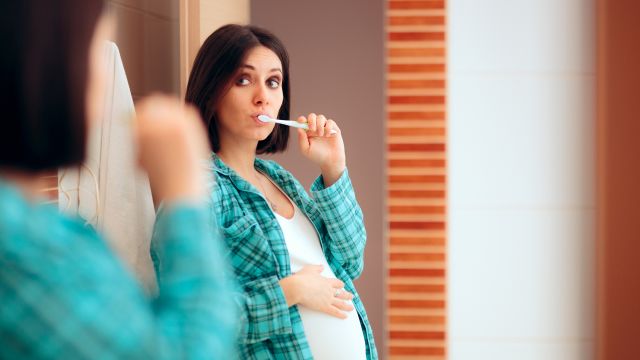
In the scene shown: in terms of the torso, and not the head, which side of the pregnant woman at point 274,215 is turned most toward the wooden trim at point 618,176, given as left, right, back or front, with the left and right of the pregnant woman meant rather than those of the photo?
left

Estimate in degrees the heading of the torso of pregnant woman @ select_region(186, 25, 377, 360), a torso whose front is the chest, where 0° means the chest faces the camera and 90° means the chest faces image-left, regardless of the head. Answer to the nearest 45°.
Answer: approximately 315°
